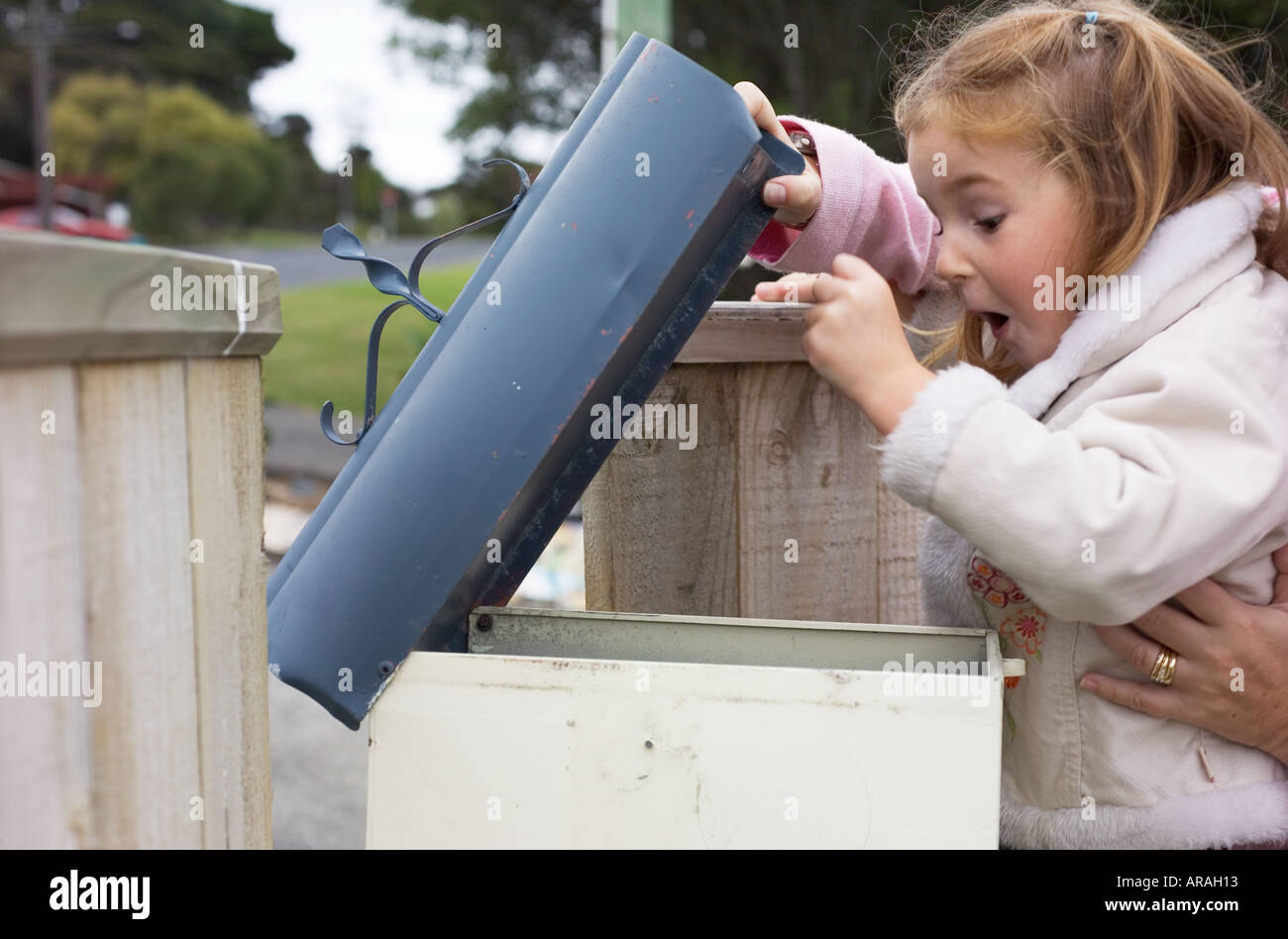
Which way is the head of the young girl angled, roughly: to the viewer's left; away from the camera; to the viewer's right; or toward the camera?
to the viewer's left

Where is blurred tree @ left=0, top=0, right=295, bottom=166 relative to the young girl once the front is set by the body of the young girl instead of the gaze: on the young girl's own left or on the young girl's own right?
on the young girl's own right

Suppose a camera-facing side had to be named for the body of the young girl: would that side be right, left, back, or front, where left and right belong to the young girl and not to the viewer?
left

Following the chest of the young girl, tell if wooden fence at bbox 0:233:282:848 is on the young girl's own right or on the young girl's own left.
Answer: on the young girl's own left

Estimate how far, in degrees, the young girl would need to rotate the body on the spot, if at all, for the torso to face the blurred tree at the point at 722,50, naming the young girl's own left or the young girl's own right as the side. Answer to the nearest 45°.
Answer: approximately 90° to the young girl's own right
